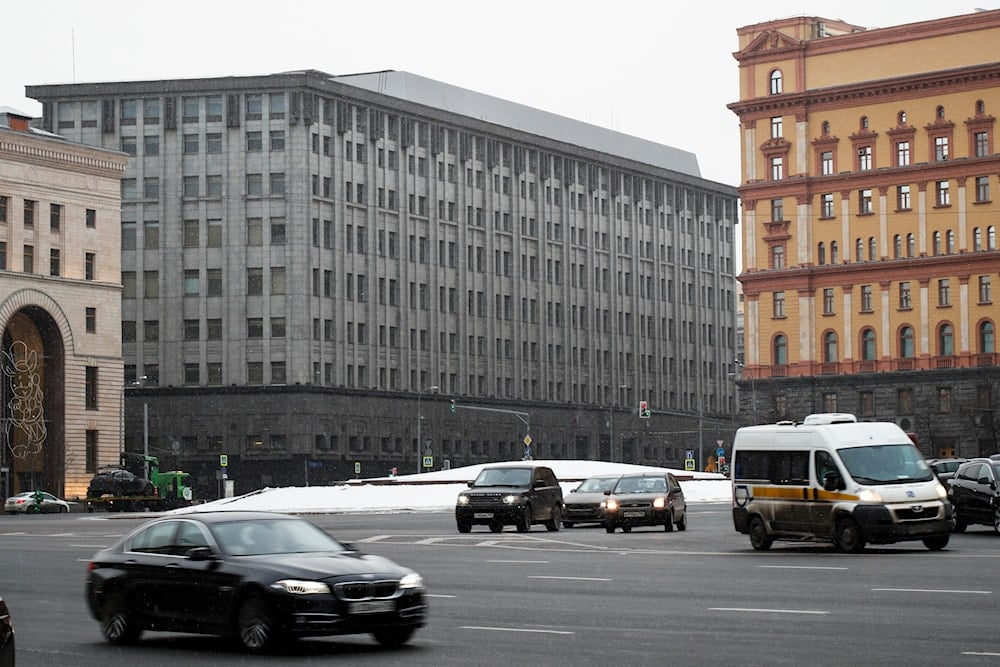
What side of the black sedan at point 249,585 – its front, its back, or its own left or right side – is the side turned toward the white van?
left

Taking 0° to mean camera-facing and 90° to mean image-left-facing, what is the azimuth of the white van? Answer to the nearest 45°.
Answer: approximately 315°

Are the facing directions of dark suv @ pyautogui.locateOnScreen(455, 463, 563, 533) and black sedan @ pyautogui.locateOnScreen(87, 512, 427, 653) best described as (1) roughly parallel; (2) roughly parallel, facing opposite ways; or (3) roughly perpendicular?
roughly perpendicular

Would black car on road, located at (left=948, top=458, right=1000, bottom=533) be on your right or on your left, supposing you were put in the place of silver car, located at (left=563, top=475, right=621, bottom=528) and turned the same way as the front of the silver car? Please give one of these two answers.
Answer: on your left

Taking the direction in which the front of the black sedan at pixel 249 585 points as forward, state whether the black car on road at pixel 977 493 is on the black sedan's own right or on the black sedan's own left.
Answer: on the black sedan's own left

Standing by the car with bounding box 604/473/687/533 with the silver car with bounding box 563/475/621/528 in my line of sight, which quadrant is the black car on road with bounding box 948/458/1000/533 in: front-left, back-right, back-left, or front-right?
back-right

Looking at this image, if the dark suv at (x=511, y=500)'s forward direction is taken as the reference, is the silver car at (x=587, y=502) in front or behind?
behind

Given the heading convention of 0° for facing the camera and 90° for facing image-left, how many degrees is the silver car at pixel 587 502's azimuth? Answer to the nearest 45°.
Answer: approximately 45°

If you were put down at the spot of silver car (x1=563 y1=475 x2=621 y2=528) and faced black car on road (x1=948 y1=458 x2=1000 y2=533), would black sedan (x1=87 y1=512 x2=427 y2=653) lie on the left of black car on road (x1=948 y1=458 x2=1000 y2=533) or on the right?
right

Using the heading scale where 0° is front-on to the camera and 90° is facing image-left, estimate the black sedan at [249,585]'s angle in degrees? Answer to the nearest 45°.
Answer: approximately 315°

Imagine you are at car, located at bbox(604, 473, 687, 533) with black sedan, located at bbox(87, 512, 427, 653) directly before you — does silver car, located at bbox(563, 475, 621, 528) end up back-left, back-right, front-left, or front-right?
back-right

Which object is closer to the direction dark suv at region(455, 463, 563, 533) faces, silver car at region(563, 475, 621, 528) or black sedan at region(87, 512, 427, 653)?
the black sedan

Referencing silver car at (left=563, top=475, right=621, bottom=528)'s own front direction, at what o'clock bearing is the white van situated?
The white van is roughly at 10 o'clock from the silver car.

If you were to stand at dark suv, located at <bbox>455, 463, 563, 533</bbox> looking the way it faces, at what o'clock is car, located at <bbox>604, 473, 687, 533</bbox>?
The car is roughly at 8 o'clock from the dark suv.
